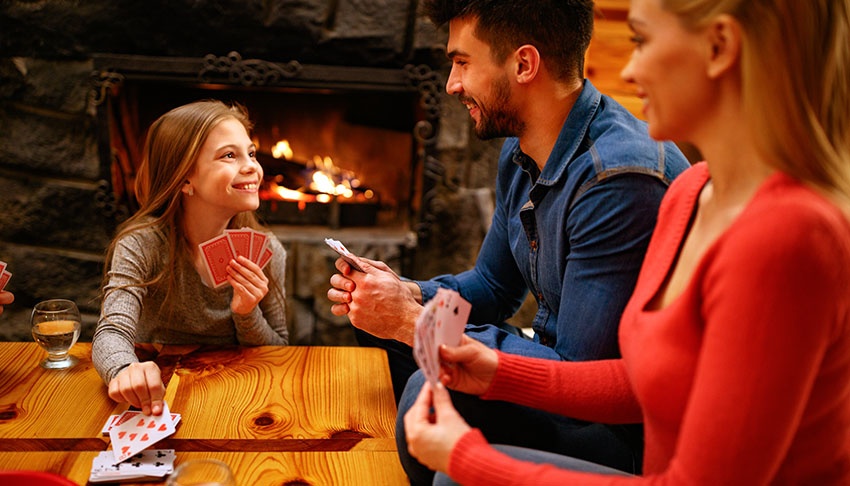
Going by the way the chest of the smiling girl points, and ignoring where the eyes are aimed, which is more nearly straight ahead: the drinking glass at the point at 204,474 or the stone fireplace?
the drinking glass

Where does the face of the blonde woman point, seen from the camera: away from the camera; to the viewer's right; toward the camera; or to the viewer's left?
to the viewer's left

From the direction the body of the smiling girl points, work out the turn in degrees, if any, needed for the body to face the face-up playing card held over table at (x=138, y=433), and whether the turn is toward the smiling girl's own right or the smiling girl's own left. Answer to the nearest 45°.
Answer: approximately 45° to the smiling girl's own right

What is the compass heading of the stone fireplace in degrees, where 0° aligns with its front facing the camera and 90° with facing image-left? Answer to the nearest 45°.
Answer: approximately 0°

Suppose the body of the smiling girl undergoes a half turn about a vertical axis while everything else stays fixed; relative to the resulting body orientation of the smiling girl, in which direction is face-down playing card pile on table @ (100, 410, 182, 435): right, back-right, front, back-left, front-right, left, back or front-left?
back-left

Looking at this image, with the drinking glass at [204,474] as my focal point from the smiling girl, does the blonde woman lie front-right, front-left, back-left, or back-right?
front-left

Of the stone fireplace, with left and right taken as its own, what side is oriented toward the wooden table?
front

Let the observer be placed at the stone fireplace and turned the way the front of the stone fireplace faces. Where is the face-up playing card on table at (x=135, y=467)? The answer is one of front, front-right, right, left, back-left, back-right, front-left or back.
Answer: front

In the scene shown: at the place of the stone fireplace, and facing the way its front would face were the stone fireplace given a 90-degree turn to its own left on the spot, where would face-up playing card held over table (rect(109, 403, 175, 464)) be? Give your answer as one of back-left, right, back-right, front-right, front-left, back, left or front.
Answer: right

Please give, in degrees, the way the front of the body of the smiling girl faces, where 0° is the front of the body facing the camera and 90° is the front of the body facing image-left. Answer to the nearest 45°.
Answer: approximately 315°

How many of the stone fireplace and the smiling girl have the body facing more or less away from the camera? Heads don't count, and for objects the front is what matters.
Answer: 0

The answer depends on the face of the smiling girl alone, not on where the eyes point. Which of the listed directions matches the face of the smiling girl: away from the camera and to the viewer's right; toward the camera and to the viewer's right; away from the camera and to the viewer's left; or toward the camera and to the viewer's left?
toward the camera and to the viewer's right

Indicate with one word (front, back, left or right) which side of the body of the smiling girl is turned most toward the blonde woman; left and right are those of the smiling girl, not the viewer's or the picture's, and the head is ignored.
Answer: front
